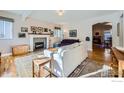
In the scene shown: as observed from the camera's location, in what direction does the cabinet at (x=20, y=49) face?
facing the viewer and to the right of the viewer

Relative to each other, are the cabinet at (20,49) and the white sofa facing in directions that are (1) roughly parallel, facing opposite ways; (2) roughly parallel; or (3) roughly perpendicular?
roughly parallel, facing opposite ways
